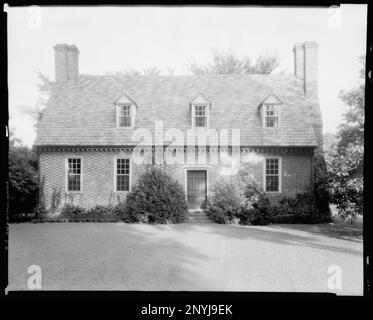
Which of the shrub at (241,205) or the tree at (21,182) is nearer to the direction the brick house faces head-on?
the shrub

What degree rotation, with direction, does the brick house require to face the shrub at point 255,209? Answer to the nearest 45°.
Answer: approximately 45° to its left

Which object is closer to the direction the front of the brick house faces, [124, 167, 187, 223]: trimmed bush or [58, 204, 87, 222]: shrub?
the trimmed bush

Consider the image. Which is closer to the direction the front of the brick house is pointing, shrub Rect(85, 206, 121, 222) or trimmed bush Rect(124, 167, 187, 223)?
the trimmed bush

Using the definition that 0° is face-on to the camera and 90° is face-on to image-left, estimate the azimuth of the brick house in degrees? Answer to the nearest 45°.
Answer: approximately 0°

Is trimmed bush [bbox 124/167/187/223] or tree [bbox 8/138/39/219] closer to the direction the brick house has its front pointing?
the trimmed bush
